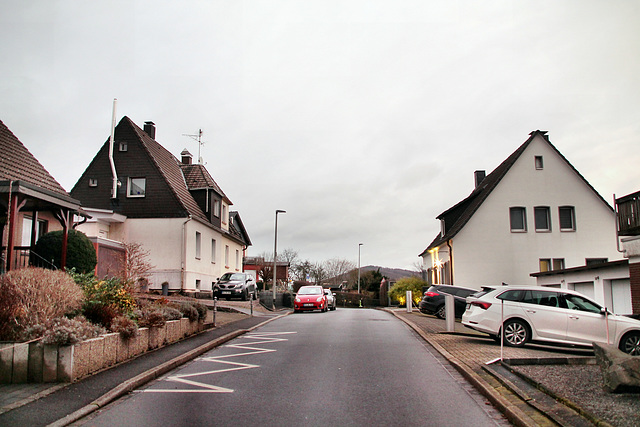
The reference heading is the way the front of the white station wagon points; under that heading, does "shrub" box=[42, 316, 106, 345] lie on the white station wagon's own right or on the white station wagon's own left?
on the white station wagon's own right

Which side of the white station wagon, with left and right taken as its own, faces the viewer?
right

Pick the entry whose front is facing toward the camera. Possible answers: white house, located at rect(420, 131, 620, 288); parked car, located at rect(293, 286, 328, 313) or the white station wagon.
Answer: the parked car

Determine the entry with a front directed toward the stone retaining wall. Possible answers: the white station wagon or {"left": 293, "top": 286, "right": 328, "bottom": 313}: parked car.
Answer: the parked car

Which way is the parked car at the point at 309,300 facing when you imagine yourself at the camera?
facing the viewer

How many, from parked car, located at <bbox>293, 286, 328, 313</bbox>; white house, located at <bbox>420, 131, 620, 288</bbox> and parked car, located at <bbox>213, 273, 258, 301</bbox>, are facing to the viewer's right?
0

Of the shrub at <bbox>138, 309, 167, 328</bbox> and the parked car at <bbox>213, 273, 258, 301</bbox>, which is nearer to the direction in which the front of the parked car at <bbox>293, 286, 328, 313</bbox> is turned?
the shrub

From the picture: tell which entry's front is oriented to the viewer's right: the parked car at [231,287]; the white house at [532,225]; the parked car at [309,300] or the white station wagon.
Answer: the white station wagon

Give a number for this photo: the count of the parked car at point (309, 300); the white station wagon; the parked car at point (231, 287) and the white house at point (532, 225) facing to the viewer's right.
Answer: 1

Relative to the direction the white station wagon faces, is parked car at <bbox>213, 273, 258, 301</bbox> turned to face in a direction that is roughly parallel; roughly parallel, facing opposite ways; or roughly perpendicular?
roughly perpendicular

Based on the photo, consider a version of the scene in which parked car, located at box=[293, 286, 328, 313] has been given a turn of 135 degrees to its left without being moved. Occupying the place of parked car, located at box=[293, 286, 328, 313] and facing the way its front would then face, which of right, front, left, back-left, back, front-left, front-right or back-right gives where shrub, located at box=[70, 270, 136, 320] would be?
back-right

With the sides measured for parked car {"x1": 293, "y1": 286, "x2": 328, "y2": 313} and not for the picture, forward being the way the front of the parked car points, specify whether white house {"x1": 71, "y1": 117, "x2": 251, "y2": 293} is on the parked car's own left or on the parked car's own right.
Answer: on the parked car's own right

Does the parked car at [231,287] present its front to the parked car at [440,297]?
no

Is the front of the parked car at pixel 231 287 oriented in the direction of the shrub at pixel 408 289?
no

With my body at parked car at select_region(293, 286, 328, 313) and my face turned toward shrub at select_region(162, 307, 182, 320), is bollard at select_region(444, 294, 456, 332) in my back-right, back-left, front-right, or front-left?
front-left
